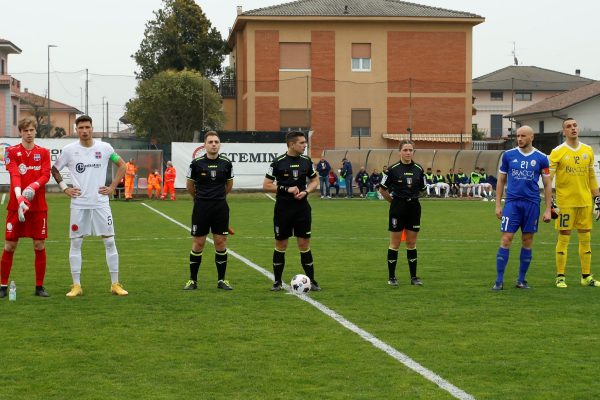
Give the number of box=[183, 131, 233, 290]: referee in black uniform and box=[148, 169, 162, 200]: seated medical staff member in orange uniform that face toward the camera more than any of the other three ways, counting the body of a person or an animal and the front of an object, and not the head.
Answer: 2

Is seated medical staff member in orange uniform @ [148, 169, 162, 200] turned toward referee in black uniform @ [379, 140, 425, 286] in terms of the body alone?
yes

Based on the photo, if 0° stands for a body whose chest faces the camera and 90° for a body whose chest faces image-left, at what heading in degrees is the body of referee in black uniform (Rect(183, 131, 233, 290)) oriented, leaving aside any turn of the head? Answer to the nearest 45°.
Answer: approximately 0°

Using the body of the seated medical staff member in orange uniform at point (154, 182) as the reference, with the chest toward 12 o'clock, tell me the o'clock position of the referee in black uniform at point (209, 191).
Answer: The referee in black uniform is roughly at 12 o'clock from the seated medical staff member in orange uniform.

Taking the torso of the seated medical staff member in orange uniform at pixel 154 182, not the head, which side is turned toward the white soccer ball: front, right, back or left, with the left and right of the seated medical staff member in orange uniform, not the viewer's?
front

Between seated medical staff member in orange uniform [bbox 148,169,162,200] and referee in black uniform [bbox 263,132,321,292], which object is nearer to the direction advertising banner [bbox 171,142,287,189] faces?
the referee in black uniform

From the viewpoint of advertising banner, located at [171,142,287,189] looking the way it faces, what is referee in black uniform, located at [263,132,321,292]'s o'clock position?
The referee in black uniform is roughly at 12 o'clock from the advertising banner.

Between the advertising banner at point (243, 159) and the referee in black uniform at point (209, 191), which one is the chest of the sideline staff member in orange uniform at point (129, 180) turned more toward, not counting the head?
the referee in black uniform

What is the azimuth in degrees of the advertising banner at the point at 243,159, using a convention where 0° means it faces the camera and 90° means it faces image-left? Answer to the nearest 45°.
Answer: approximately 0°

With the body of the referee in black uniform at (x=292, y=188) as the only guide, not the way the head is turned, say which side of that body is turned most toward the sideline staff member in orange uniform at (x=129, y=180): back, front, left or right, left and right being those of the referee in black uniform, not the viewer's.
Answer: back

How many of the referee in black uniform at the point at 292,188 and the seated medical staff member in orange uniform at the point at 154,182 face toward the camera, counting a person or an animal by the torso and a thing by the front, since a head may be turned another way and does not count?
2

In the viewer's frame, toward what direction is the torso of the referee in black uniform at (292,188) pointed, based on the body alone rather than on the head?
toward the camera

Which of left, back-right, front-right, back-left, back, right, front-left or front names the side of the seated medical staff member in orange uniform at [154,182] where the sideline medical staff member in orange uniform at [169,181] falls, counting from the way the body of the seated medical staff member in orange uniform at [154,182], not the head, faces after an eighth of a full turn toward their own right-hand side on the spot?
left
